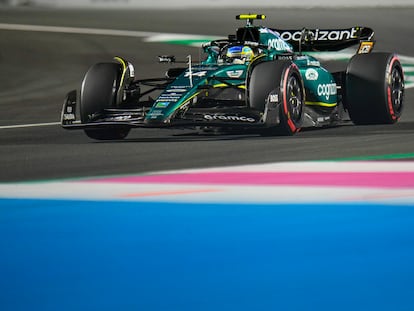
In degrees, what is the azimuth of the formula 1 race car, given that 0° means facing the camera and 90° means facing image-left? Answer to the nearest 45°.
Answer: approximately 45°
